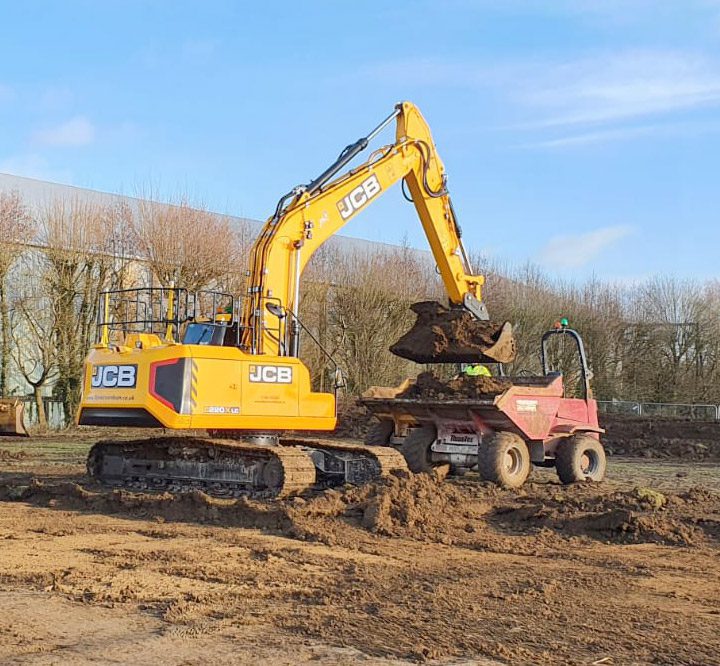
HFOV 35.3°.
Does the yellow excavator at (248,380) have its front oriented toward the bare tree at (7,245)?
no

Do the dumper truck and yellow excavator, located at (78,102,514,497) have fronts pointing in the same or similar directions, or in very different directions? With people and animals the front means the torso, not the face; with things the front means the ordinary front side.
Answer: very different directions

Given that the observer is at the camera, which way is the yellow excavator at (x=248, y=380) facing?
facing away from the viewer and to the right of the viewer

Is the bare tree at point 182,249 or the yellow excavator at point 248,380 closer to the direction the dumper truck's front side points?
the yellow excavator

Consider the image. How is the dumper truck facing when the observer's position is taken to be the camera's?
facing the viewer and to the left of the viewer

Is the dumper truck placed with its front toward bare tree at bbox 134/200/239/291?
no

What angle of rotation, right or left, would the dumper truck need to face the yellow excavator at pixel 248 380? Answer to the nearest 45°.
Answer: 0° — it already faces it

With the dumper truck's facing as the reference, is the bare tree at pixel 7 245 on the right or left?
on its right

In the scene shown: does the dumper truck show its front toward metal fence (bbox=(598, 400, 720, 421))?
no

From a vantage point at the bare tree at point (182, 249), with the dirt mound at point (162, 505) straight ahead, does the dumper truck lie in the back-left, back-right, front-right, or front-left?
front-left

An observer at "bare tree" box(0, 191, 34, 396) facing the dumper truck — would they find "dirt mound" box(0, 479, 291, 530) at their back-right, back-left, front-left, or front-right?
front-right

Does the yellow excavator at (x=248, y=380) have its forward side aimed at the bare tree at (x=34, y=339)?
no

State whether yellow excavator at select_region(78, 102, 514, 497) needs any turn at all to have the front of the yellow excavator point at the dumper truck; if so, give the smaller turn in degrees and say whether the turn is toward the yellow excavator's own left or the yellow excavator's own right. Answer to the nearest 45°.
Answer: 0° — it already faces it

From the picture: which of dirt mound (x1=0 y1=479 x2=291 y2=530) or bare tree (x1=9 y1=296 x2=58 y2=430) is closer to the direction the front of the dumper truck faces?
the dirt mound
